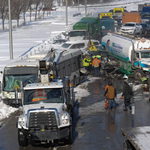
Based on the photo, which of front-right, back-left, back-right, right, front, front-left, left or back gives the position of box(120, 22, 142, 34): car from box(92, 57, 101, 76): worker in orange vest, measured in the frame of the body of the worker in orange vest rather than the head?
front

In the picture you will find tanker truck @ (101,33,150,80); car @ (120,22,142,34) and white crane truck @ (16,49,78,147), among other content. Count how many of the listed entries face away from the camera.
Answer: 0

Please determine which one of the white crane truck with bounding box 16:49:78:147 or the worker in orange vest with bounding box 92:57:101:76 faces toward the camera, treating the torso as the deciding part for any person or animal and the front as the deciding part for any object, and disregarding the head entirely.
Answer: the white crane truck

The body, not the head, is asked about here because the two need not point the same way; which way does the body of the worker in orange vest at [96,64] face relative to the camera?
away from the camera

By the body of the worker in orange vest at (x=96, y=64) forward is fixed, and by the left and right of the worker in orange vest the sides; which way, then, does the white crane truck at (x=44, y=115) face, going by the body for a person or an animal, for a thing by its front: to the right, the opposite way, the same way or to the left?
the opposite way

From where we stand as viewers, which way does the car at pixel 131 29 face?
facing the viewer and to the left of the viewer

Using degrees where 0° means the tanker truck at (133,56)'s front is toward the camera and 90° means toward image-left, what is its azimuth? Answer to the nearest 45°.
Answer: approximately 315°

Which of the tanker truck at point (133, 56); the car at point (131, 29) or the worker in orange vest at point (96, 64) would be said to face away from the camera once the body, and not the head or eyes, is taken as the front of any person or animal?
the worker in orange vest

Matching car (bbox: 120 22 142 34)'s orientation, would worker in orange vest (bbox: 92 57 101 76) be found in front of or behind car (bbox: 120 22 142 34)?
in front

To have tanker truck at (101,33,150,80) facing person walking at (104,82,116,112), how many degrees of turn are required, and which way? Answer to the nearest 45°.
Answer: approximately 45° to its right

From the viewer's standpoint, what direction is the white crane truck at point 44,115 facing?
toward the camera

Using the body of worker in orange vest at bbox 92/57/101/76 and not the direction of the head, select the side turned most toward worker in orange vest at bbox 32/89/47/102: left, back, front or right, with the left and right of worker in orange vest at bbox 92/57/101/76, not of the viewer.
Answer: back

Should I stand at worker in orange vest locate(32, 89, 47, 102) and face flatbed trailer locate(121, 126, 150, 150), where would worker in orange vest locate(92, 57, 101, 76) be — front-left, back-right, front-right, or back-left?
back-left

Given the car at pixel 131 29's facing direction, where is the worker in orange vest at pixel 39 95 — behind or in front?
in front

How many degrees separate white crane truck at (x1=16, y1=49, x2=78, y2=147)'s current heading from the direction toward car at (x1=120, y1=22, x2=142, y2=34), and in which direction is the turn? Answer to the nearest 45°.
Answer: approximately 180°
